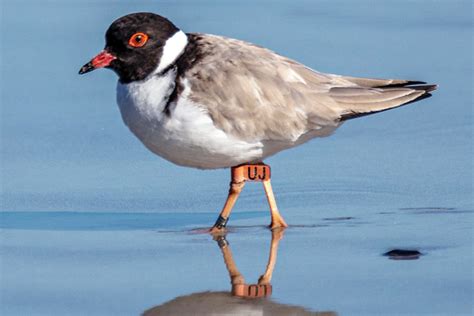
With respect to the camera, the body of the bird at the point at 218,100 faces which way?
to the viewer's left
